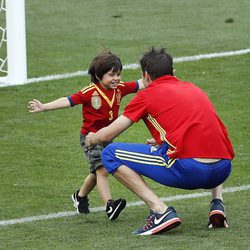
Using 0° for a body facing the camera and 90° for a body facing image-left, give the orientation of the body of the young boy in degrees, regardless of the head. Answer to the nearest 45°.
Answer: approximately 315°

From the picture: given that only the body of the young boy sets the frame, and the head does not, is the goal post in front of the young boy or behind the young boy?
behind
